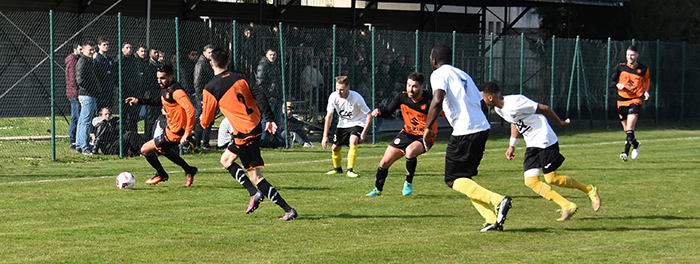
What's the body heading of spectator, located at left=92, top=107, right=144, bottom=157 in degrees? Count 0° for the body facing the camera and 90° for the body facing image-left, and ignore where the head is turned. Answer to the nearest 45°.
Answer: approximately 315°

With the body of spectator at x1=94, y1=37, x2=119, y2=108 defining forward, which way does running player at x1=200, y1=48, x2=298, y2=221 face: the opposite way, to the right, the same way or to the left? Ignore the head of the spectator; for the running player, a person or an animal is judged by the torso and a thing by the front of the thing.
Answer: the opposite way

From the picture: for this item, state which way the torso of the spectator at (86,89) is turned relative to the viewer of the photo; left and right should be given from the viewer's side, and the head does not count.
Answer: facing to the right of the viewer

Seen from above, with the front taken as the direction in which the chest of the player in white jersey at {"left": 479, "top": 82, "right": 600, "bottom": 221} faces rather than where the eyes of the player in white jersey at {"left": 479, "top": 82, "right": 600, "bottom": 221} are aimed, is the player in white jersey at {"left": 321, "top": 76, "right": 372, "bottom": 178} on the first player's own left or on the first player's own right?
on the first player's own right

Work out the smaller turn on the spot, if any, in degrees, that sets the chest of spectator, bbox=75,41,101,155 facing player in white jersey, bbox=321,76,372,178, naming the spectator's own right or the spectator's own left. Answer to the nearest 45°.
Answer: approximately 45° to the spectator's own right

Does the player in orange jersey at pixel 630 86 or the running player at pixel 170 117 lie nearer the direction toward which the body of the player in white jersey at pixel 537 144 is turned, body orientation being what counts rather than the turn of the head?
the running player

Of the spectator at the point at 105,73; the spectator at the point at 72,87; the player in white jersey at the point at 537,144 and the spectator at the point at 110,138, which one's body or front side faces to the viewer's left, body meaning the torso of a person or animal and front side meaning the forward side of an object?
the player in white jersey

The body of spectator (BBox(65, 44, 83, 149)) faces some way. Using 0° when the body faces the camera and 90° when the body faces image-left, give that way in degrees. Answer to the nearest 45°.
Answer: approximately 270°

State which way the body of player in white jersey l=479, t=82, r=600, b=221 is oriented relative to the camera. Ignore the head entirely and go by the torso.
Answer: to the viewer's left
